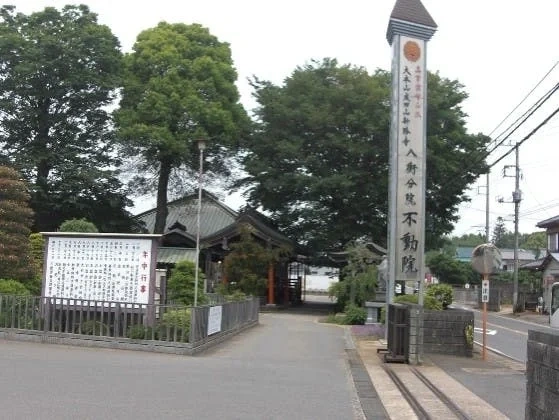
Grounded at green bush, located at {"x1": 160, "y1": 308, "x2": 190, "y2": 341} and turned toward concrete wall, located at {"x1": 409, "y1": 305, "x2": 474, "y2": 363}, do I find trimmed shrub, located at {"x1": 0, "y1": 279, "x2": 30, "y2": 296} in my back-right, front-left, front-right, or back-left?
back-left

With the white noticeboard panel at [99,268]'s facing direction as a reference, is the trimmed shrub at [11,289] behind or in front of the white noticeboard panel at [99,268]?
behind

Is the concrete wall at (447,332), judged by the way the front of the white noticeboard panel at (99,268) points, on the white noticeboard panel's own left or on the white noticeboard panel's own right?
on the white noticeboard panel's own left

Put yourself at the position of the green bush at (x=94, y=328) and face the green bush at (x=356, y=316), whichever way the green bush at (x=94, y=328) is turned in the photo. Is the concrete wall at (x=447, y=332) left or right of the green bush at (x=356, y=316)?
right

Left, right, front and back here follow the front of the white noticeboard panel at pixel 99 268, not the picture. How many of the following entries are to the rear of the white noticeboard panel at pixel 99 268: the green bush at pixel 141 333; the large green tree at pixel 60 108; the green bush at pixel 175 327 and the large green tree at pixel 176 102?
2

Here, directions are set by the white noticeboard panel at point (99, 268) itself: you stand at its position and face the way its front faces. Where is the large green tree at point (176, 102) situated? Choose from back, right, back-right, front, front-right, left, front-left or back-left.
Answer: back

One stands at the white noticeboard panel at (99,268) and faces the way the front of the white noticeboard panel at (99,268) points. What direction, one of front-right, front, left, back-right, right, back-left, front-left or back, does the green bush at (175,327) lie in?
front-left

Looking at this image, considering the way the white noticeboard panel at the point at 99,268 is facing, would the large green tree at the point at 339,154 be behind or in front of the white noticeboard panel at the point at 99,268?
behind

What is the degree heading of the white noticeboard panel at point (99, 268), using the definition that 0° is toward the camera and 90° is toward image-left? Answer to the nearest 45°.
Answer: approximately 0°

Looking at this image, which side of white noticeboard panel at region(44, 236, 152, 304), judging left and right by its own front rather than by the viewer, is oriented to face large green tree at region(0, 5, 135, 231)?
back

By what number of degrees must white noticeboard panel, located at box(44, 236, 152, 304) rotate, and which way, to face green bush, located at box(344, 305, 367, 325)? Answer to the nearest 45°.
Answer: approximately 135° to its left

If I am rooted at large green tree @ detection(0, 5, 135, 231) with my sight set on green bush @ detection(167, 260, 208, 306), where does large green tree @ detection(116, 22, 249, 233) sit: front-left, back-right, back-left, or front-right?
front-left

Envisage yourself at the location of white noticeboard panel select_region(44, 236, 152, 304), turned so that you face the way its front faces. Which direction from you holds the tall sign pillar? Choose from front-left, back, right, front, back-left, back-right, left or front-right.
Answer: left
